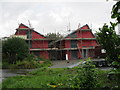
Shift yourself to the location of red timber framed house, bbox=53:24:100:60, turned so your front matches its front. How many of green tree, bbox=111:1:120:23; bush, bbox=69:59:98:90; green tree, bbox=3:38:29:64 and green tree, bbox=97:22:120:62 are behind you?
0

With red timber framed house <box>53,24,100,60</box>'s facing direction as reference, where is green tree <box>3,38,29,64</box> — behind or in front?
in front

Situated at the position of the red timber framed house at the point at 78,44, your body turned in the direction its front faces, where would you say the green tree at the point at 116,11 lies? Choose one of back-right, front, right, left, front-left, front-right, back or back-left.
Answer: front

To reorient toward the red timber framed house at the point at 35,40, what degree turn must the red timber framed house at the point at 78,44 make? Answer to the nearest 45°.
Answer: approximately 90° to its right

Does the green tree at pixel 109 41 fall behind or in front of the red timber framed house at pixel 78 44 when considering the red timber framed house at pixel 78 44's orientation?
in front

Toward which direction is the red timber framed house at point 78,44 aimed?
toward the camera

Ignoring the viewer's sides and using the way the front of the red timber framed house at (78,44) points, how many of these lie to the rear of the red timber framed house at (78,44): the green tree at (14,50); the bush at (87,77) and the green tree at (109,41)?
0

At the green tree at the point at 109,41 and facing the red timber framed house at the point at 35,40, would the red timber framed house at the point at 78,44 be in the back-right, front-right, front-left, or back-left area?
front-right

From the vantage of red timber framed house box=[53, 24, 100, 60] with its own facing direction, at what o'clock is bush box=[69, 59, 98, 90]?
The bush is roughly at 12 o'clock from the red timber framed house.

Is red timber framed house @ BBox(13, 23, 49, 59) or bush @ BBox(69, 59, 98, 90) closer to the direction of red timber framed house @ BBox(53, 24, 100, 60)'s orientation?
the bush

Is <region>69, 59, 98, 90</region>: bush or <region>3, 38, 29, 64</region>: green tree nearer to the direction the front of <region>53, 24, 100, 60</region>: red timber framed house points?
the bush
